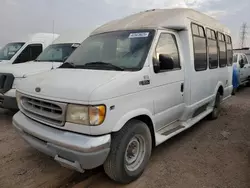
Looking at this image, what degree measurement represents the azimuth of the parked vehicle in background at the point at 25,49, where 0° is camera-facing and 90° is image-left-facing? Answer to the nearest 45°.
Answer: approximately 45°

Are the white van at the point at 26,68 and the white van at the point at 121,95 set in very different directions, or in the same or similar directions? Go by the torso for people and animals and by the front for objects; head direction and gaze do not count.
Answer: same or similar directions

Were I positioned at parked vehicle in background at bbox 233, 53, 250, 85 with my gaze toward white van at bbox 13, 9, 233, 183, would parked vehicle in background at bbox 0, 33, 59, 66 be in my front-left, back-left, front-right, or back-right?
front-right

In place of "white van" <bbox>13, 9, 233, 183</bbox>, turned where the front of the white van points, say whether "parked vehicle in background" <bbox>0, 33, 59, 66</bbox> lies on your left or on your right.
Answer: on your right

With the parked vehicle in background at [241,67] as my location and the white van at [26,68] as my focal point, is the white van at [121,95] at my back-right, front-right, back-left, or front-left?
front-left

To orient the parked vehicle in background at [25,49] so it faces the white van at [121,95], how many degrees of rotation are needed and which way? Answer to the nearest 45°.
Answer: approximately 45° to its left

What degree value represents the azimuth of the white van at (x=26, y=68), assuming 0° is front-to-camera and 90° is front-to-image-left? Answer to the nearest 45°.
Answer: approximately 45°

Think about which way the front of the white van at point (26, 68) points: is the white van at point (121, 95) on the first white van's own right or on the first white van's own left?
on the first white van's own left

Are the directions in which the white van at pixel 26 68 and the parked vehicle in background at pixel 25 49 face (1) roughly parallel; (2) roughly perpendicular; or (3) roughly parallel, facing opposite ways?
roughly parallel

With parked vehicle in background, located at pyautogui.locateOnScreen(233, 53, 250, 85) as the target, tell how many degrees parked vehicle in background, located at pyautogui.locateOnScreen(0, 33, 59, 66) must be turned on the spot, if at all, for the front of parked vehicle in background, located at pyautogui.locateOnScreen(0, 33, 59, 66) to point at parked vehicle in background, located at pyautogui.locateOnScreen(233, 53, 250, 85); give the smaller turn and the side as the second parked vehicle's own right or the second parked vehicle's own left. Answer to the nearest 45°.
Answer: approximately 135° to the second parked vehicle's own left

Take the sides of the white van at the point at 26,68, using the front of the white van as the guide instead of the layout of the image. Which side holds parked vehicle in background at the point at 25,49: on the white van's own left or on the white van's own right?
on the white van's own right

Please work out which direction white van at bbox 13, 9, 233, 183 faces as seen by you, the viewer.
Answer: facing the viewer and to the left of the viewer
